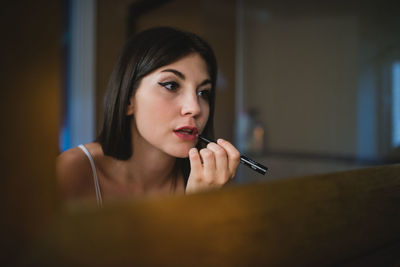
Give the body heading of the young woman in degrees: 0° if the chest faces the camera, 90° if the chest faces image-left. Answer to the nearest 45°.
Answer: approximately 315°
